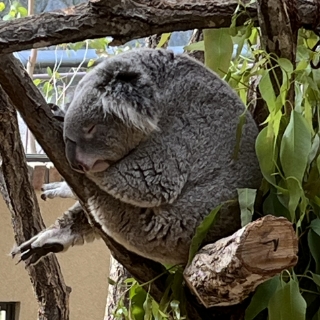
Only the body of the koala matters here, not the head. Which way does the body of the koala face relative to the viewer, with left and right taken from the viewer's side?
facing to the left of the viewer
